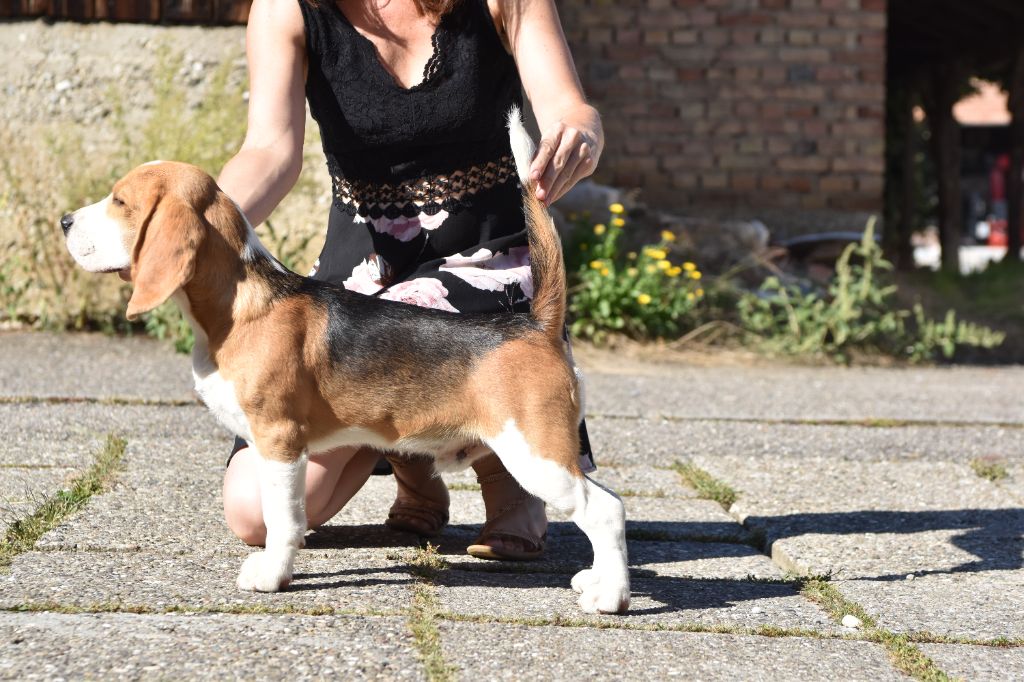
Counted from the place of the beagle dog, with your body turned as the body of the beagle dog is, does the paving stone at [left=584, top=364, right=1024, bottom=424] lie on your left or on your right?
on your right

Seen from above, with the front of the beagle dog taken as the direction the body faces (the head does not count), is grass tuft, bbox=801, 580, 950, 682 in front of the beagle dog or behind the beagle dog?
behind

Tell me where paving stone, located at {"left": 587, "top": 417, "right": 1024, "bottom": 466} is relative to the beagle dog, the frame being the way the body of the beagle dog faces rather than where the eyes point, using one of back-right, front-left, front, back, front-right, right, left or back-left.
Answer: back-right

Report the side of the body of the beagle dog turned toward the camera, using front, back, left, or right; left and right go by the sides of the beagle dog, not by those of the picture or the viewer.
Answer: left

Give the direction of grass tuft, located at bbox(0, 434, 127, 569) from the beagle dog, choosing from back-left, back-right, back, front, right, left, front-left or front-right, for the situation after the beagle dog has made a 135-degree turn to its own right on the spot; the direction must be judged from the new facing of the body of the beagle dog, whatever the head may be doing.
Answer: left

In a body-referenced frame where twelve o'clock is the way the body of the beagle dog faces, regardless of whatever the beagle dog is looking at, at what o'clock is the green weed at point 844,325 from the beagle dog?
The green weed is roughly at 4 o'clock from the beagle dog.

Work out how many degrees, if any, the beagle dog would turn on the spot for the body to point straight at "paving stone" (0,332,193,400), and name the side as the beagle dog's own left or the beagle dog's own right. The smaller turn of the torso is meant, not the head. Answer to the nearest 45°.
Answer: approximately 90° to the beagle dog's own right

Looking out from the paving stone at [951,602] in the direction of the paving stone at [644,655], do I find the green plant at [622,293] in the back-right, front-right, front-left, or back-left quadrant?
back-right

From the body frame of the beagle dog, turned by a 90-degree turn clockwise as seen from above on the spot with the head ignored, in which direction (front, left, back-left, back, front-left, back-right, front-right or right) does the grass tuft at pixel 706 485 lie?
front-right

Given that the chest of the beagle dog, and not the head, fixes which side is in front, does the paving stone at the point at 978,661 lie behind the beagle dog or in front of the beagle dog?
behind
